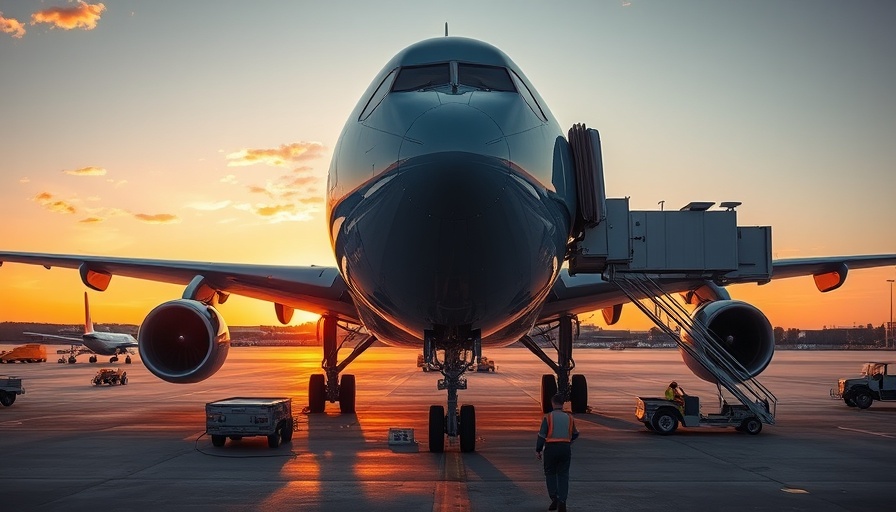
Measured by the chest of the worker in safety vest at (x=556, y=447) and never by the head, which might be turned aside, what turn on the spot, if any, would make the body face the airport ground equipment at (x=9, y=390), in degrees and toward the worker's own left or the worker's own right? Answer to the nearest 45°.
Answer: approximately 45° to the worker's own left

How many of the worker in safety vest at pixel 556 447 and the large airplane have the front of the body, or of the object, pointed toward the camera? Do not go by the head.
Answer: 1

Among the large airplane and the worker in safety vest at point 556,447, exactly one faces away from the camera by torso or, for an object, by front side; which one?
the worker in safety vest

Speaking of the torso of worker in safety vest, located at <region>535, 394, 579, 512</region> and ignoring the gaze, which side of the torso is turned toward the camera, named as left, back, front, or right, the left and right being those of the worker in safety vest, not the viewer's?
back

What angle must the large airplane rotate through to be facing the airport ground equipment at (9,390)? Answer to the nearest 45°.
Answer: approximately 135° to its right

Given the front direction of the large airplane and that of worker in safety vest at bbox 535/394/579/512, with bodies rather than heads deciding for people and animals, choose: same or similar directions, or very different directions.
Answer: very different directions
